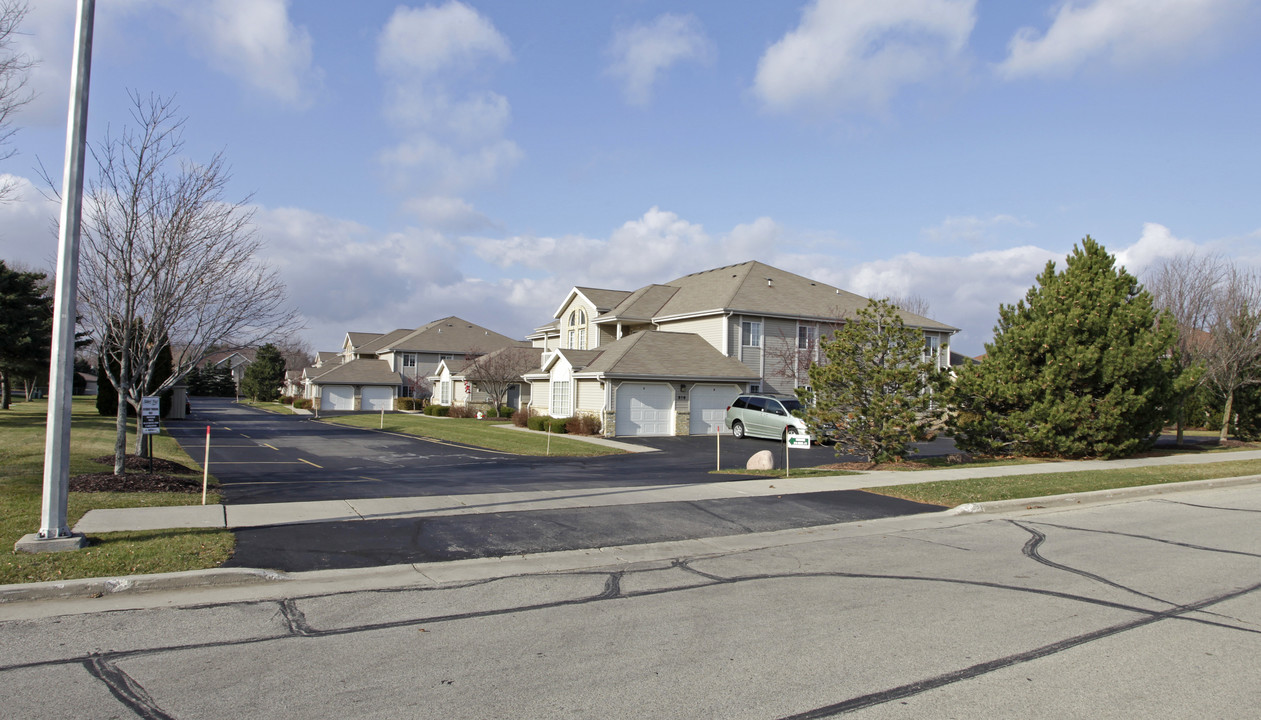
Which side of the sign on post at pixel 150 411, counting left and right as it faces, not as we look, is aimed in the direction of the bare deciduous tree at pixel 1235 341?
left

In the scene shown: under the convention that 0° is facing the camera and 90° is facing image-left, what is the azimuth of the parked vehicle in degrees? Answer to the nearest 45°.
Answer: approximately 315°

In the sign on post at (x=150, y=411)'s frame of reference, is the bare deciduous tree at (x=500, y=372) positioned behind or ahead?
behind

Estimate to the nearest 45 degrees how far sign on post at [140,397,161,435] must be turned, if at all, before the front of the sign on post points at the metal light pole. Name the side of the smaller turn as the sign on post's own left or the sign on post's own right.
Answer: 0° — it already faces it

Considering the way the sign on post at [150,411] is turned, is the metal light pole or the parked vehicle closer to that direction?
the metal light pole

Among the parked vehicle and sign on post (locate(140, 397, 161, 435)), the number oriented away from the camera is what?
0

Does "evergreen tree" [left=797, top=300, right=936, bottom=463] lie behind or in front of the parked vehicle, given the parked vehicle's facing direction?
in front
